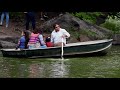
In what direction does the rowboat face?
to the viewer's right

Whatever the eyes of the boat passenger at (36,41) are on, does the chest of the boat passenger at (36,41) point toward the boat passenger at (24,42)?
no
